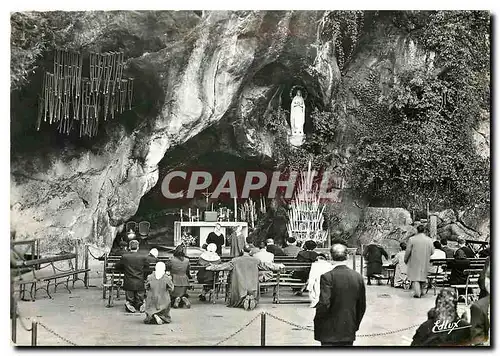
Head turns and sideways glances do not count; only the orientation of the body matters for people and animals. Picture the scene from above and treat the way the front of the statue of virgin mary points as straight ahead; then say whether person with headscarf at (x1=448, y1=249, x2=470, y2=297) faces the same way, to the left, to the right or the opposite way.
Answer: the opposite way

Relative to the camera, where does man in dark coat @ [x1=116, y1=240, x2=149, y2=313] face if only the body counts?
away from the camera

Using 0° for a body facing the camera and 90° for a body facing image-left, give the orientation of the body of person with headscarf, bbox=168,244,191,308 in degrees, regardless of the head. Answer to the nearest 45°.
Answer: approximately 180°

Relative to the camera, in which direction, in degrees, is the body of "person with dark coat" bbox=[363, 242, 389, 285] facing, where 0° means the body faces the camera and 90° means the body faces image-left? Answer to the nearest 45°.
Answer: approximately 180°

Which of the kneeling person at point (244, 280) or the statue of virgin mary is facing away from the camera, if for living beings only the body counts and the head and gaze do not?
the kneeling person

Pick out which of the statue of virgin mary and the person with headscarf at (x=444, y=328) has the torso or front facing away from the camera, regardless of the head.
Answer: the person with headscarf

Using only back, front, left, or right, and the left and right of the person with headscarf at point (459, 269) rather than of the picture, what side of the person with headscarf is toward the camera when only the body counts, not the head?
back

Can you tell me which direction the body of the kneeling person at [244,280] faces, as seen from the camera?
away from the camera

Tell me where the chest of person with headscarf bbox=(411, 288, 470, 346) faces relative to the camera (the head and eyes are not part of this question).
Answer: away from the camera

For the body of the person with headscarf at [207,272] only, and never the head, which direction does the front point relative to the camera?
away from the camera
